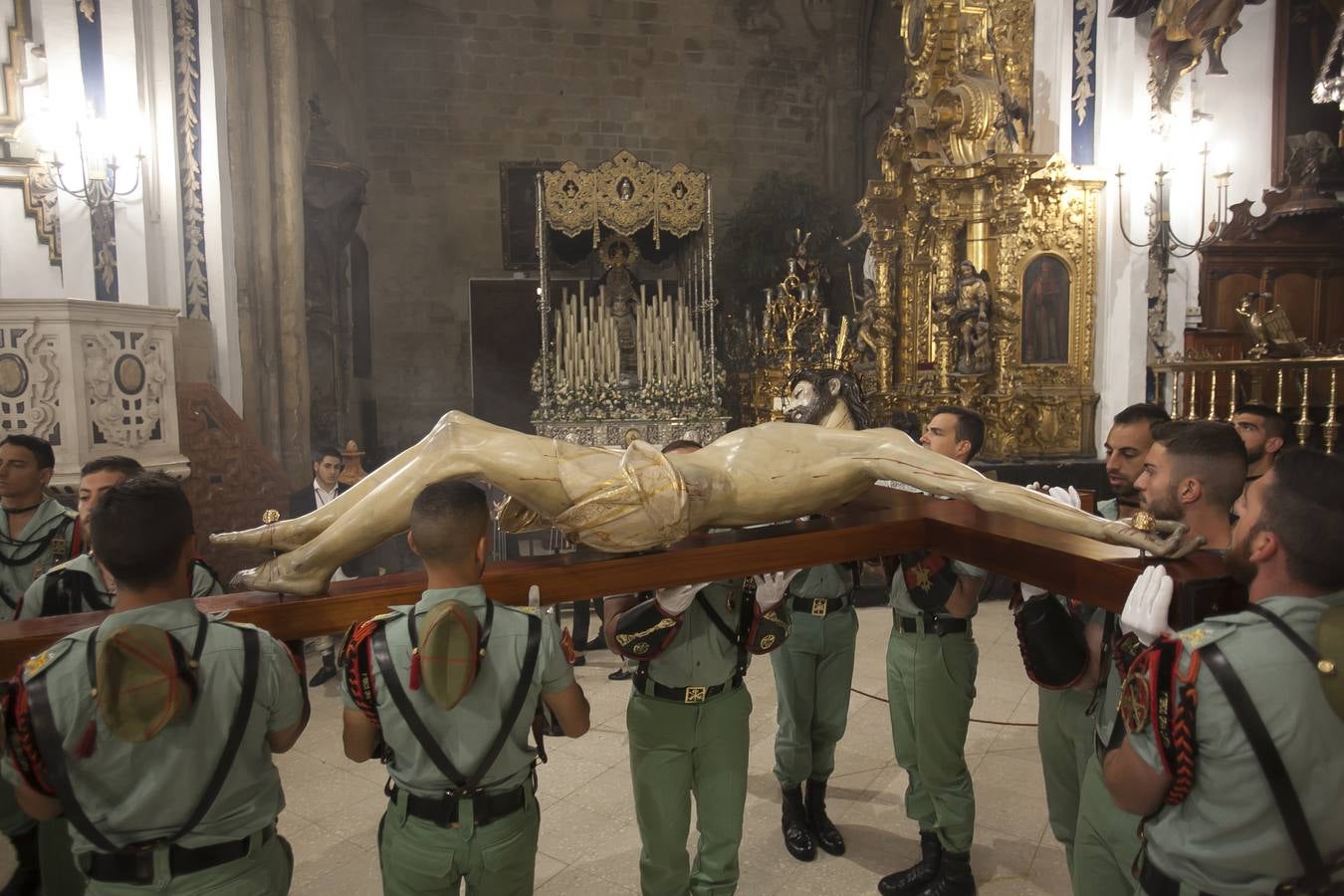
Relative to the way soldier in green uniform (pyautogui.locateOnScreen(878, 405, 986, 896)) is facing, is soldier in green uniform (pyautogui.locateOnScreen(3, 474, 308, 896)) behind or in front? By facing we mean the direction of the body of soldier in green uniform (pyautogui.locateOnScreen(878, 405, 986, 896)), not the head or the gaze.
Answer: in front

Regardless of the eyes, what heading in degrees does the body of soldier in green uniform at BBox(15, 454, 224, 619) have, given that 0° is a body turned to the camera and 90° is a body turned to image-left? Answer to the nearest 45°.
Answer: approximately 0°

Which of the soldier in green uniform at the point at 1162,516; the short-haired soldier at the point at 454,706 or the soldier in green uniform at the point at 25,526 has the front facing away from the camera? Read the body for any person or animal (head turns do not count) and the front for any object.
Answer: the short-haired soldier

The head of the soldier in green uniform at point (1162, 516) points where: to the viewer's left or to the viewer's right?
to the viewer's left

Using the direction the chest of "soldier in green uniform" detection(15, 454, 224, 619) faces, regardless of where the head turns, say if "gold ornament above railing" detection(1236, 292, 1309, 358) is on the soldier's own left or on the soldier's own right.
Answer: on the soldier's own left

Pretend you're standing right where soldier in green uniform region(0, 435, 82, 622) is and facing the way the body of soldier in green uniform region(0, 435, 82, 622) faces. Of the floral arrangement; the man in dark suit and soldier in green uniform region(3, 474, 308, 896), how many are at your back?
2

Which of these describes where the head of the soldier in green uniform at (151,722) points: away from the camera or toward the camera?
away from the camera

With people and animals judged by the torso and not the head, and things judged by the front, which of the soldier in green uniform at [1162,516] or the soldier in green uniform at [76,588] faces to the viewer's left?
the soldier in green uniform at [1162,516]

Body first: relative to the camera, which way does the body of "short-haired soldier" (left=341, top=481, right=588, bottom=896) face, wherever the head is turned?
away from the camera

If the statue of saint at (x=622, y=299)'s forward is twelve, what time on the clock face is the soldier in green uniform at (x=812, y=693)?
The soldier in green uniform is roughly at 12 o'clock from the statue of saint.

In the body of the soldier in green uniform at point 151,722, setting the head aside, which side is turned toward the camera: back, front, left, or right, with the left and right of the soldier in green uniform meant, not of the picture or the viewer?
back

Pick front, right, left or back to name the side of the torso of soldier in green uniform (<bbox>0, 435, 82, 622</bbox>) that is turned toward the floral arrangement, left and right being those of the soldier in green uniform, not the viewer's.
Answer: back

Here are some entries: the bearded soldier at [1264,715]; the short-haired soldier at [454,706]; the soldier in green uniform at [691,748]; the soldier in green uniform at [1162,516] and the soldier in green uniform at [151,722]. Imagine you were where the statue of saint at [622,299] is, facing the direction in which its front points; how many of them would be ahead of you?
5
